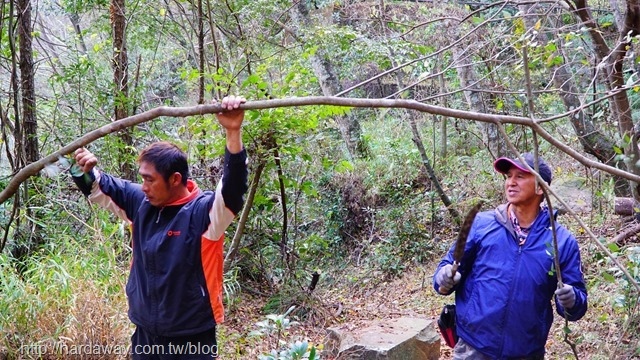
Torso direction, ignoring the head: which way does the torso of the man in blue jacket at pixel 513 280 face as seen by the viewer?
toward the camera

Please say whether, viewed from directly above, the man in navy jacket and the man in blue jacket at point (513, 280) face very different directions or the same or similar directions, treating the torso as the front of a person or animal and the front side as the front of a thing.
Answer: same or similar directions

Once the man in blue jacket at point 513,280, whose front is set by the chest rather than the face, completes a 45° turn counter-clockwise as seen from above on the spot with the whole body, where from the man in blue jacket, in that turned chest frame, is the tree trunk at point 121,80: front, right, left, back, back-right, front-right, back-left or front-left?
back

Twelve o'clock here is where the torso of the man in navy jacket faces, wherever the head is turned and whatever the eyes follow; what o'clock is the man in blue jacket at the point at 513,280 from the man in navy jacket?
The man in blue jacket is roughly at 8 o'clock from the man in navy jacket.

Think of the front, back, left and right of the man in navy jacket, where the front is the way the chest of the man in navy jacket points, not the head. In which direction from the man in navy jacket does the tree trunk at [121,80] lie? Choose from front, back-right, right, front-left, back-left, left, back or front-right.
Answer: back-right

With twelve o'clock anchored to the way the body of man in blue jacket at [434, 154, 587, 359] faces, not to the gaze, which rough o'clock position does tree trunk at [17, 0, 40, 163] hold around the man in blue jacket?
The tree trunk is roughly at 4 o'clock from the man in blue jacket.

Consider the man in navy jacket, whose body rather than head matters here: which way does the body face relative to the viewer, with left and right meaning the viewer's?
facing the viewer and to the left of the viewer

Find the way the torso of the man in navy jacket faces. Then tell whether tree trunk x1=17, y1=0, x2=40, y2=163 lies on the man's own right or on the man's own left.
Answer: on the man's own right

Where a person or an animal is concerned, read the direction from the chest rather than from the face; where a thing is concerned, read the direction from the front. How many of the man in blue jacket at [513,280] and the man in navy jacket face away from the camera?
0

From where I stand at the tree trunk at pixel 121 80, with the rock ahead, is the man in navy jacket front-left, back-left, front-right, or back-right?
front-right

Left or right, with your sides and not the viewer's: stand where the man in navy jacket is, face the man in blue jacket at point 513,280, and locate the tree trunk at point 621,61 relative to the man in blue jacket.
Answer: left
